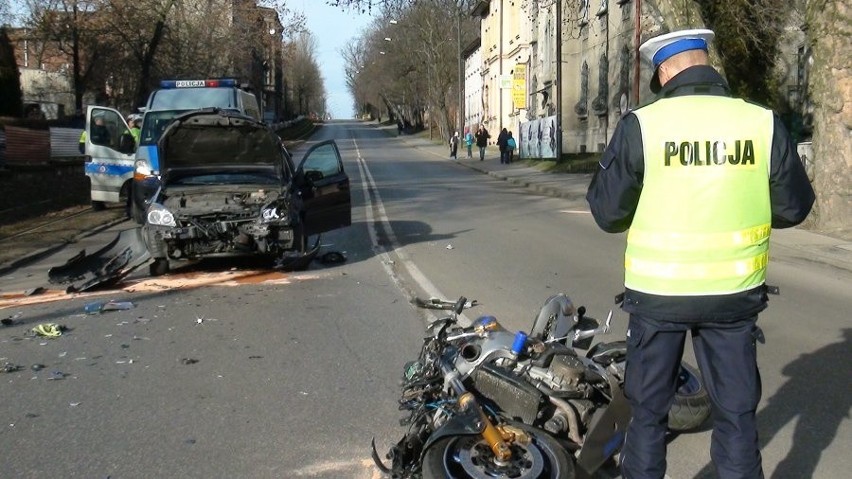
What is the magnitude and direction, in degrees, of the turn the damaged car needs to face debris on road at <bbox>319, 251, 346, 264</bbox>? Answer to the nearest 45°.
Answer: approximately 90° to its left

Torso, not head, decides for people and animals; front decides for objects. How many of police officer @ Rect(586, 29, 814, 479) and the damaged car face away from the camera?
1

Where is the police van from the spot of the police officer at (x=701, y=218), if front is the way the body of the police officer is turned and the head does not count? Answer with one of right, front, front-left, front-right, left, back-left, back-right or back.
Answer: front-left

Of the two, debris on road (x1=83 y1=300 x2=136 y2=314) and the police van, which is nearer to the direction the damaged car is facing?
the debris on road

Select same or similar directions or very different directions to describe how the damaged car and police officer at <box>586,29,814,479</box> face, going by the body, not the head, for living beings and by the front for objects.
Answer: very different directions

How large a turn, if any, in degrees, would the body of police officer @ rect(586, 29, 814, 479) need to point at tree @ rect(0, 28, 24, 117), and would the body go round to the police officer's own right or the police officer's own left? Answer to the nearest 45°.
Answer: approximately 45° to the police officer's own left

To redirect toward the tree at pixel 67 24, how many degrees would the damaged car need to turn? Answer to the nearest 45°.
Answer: approximately 180°

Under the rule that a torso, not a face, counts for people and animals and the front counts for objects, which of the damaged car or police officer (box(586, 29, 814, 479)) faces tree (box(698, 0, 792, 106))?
the police officer

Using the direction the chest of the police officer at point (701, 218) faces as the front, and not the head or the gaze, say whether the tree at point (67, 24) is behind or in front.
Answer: in front

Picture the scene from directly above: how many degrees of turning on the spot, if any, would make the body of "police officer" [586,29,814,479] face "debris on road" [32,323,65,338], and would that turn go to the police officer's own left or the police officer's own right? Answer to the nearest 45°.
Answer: approximately 45° to the police officer's own left

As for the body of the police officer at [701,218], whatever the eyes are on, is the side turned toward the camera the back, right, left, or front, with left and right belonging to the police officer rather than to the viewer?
back

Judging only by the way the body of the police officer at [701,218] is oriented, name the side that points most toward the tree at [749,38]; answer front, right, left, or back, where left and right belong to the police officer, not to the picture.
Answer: front
